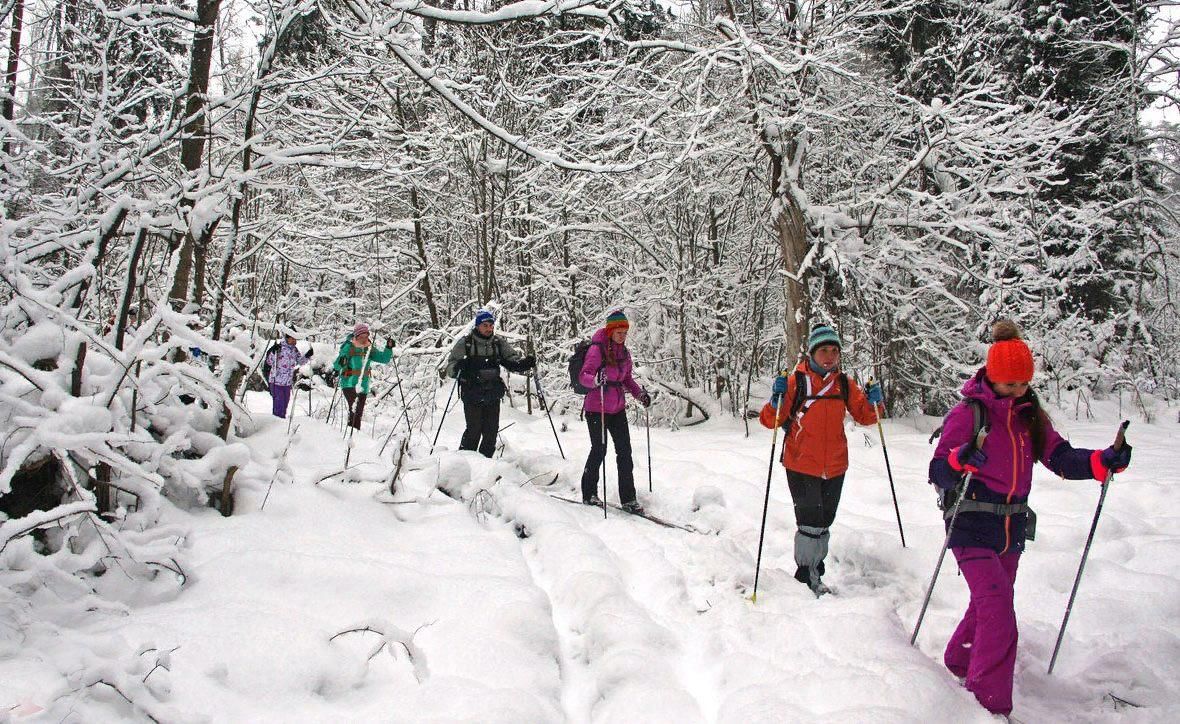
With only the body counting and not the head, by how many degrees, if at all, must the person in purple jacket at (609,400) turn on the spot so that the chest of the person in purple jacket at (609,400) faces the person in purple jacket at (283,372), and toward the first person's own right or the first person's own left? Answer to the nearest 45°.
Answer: approximately 180°

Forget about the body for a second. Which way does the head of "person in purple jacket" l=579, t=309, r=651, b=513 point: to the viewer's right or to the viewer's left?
to the viewer's right

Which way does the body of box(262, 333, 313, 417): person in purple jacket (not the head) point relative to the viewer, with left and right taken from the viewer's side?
facing the viewer and to the right of the viewer

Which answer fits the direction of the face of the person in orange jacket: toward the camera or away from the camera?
toward the camera

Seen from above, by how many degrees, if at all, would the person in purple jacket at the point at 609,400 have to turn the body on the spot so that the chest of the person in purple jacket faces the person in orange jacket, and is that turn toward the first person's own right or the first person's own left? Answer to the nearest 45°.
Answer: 0° — they already face them

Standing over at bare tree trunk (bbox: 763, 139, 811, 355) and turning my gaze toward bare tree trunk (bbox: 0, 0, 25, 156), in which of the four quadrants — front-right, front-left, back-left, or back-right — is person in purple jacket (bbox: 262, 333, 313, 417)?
front-right

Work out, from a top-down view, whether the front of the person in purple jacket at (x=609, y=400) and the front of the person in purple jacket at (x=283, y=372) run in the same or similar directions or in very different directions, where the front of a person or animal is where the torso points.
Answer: same or similar directions

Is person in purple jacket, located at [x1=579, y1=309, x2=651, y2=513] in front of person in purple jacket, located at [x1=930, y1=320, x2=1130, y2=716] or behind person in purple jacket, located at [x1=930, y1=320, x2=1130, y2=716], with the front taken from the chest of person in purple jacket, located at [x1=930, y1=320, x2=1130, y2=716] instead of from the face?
behind

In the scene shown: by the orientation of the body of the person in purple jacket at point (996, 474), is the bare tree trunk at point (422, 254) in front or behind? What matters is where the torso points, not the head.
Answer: behind

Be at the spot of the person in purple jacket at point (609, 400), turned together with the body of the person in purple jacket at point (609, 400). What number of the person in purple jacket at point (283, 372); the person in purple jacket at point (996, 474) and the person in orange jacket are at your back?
1

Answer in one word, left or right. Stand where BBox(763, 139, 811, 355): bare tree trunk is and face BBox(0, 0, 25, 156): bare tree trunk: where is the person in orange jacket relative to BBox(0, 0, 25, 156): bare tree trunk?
left

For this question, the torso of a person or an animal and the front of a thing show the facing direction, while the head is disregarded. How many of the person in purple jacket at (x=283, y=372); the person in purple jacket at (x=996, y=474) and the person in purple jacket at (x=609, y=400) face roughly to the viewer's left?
0

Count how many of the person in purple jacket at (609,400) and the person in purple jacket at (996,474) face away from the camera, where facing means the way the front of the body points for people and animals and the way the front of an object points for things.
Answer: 0
